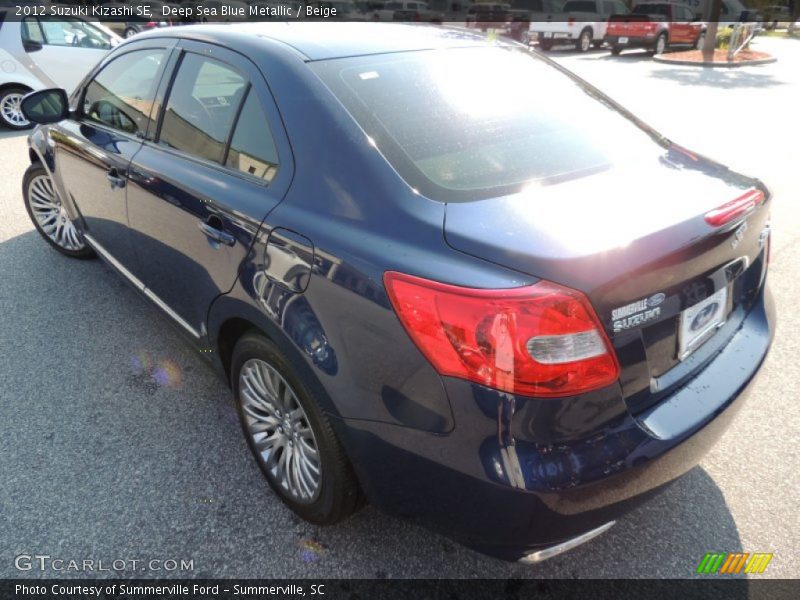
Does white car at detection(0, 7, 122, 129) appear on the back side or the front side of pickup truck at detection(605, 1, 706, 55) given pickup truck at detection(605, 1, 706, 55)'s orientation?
on the back side

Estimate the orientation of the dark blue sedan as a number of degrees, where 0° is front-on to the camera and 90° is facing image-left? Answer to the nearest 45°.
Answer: approximately 135°

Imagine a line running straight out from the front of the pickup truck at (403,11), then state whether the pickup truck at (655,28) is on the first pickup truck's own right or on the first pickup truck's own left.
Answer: on the first pickup truck's own right

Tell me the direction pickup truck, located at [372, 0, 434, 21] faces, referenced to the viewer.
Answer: facing away from the viewer and to the right of the viewer

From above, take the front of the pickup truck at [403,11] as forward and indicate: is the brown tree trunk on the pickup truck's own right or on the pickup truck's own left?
on the pickup truck's own right

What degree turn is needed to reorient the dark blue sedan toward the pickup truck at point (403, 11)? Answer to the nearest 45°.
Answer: approximately 45° to its right

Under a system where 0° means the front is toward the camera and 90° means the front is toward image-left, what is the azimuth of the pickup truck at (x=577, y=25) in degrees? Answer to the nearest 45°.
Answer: approximately 225°
